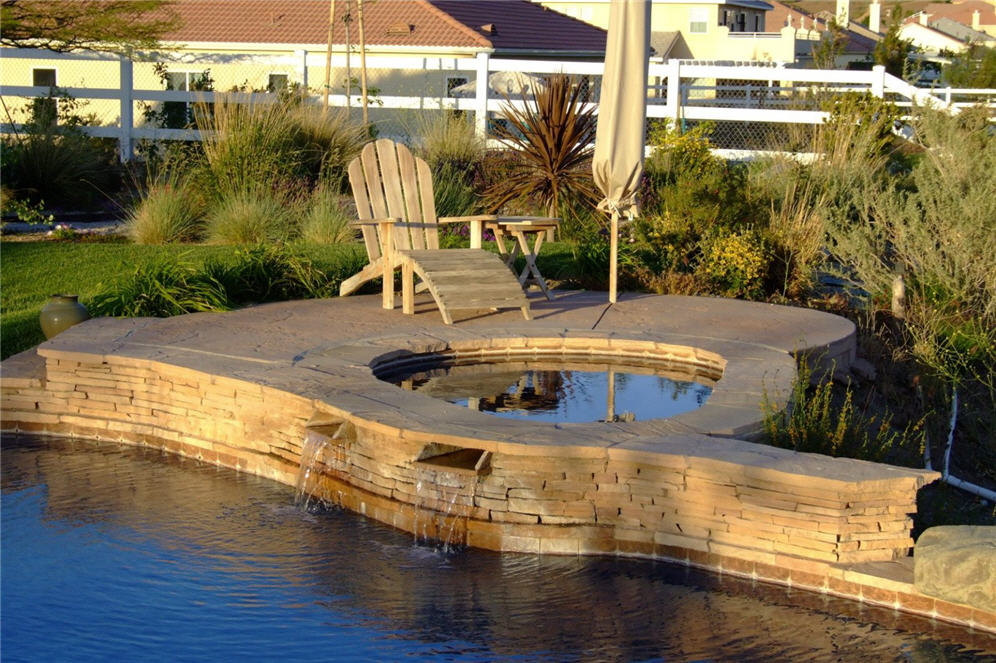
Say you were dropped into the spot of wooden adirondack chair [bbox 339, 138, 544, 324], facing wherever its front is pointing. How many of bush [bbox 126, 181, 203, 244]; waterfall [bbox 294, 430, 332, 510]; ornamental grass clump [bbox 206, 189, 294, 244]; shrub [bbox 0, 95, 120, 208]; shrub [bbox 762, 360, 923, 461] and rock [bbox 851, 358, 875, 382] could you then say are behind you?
3

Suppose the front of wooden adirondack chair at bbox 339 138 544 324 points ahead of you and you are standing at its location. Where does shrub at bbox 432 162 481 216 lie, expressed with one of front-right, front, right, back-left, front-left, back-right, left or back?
back-left

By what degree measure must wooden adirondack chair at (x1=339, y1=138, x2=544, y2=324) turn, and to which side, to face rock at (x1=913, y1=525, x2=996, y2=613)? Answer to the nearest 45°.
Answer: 0° — it already faces it

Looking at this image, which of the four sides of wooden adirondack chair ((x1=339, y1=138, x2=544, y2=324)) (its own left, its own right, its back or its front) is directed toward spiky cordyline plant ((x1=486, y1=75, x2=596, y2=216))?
left

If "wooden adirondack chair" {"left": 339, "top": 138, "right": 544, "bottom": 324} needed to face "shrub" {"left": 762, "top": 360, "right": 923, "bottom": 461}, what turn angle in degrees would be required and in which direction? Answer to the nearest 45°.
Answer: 0° — it already faces it

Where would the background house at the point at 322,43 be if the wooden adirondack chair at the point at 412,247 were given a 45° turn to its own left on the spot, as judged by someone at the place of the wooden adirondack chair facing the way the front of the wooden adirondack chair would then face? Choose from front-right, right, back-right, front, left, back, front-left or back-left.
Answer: left

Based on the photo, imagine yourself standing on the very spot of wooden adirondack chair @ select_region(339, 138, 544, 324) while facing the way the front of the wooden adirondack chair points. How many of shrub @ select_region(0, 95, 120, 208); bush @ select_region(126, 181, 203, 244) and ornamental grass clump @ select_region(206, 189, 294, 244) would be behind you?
3

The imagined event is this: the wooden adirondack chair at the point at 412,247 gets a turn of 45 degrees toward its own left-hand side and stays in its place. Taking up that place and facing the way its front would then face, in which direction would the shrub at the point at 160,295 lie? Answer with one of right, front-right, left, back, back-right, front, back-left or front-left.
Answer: back

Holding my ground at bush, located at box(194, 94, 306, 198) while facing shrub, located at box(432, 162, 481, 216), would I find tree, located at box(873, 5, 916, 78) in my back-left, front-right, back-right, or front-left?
front-left

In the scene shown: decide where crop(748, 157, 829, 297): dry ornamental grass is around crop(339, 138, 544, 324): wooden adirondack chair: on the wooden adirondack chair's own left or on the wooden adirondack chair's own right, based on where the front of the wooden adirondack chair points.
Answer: on the wooden adirondack chair's own left

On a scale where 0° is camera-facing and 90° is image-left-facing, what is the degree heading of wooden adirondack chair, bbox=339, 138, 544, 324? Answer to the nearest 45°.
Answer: approximately 315°

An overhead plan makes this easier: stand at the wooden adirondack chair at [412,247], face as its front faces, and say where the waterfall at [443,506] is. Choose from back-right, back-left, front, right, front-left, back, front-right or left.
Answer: front-right

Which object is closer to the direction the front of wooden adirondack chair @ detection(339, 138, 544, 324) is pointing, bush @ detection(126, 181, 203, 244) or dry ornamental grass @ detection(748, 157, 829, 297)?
the dry ornamental grass

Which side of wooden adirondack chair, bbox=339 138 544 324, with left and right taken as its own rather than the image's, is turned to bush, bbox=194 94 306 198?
back

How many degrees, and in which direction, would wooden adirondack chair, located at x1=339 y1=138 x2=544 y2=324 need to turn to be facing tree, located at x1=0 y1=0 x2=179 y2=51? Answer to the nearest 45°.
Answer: approximately 180°

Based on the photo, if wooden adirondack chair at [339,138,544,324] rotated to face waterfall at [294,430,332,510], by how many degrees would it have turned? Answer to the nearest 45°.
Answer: approximately 45° to its right

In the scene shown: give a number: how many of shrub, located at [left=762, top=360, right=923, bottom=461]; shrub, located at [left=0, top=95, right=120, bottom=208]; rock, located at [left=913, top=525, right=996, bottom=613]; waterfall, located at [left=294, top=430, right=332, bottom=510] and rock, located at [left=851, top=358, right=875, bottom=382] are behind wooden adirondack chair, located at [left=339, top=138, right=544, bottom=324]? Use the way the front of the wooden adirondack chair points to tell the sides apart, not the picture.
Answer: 1

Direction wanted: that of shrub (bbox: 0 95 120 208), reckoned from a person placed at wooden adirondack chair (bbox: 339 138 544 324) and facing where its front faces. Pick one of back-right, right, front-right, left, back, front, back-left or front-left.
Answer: back
